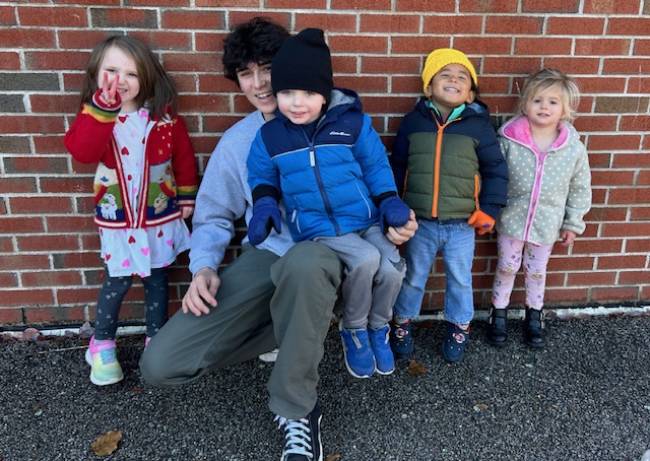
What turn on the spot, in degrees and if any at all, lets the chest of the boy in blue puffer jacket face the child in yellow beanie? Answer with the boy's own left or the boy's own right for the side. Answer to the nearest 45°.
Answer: approximately 135° to the boy's own left

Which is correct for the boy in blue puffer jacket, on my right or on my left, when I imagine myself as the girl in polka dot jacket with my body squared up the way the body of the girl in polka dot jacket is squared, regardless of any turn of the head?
on my right

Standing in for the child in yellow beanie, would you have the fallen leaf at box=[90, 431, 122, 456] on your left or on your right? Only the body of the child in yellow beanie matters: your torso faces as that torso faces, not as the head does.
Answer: on your right

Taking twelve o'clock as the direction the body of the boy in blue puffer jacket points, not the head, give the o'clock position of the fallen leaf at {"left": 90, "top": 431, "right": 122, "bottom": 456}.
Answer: The fallen leaf is roughly at 2 o'clock from the boy in blue puffer jacket.

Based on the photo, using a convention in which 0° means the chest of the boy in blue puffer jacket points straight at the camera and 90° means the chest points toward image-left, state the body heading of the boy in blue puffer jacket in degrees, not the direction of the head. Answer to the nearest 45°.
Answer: approximately 0°

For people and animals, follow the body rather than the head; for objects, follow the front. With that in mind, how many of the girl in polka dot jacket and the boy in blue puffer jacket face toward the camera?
2

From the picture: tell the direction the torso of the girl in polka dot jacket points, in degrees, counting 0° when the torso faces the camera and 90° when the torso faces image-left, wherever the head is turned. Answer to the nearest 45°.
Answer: approximately 0°

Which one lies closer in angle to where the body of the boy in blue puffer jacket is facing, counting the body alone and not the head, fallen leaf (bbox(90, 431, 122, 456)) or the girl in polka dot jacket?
the fallen leaf

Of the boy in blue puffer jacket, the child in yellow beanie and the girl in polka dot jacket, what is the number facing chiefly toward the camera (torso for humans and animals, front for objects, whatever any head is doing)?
3
